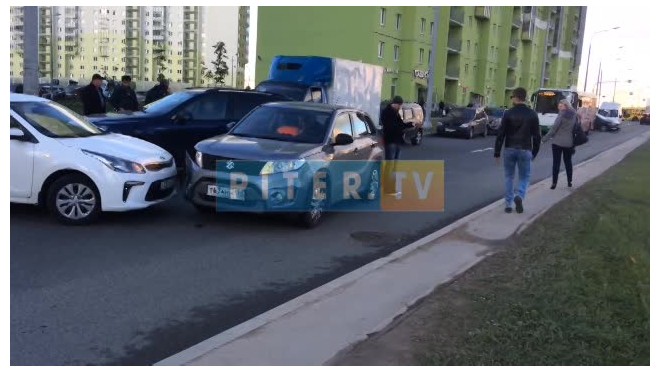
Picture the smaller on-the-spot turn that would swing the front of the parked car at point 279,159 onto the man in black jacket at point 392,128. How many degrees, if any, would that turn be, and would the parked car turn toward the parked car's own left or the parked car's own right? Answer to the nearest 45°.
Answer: approximately 180°

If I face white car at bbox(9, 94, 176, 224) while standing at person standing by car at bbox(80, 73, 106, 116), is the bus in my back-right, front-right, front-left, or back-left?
back-left

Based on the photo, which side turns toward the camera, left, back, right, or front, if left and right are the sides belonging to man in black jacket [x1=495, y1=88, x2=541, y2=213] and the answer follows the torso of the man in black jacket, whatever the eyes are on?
back

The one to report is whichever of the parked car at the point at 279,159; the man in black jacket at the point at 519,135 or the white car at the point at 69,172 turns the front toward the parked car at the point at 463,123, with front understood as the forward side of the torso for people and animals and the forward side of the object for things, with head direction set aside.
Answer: the man in black jacket

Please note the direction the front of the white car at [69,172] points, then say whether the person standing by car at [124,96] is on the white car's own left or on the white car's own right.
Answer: on the white car's own left

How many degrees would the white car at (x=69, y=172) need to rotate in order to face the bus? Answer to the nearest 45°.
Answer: approximately 90° to its left

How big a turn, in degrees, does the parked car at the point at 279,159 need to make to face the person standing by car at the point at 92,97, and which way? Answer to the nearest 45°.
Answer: approximately 90° to its right

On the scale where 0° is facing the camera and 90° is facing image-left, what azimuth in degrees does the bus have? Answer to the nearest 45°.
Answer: approximately 45°
